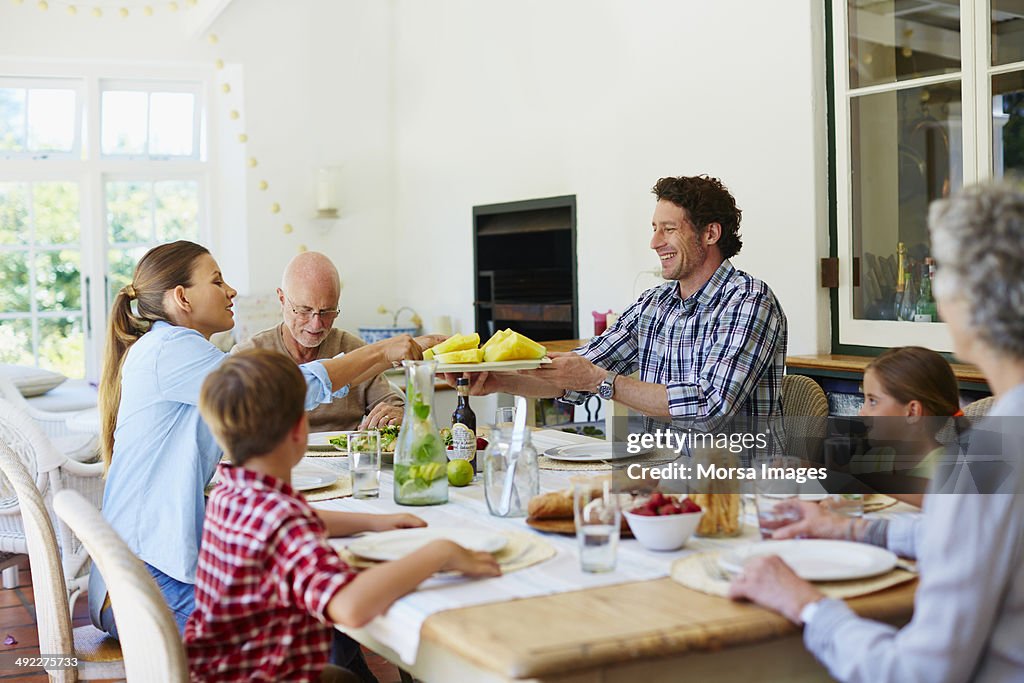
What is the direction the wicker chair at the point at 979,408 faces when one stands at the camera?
facing to the left of the viewer

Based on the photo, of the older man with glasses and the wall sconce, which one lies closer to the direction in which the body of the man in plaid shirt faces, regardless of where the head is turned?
the older man with glasses

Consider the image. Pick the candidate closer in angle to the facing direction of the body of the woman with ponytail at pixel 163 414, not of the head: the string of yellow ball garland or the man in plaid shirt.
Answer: the man in plaid shirt

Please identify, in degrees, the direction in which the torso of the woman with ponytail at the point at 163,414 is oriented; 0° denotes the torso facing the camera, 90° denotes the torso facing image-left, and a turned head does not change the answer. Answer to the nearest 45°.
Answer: approximately 270°

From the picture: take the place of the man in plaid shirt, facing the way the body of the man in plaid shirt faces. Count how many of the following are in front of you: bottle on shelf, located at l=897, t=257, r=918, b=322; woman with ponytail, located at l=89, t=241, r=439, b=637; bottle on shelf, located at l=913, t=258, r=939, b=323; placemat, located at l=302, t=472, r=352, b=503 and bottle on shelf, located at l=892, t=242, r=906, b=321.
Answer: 2

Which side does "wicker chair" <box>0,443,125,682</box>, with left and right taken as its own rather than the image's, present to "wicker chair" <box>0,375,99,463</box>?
left

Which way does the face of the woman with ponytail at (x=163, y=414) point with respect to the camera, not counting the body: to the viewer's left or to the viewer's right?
to the viewer's right

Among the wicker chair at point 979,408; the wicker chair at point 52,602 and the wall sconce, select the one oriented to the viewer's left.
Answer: the wicker chair at point 979,408

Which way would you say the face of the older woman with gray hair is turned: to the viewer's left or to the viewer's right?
to the viewer's left

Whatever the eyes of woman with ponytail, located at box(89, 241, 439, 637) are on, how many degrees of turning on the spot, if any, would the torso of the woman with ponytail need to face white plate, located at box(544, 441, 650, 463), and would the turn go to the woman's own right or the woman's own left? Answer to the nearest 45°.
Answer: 0° — they already face it

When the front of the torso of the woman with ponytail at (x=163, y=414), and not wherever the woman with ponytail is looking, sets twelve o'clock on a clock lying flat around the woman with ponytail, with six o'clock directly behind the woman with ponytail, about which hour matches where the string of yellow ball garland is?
The string of yellow ball garland is roughly at 9 o'clock from the woman with ponytail.

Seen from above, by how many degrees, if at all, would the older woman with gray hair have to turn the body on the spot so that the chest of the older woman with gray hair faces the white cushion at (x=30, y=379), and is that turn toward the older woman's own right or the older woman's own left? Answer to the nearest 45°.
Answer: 0° — they already face it
